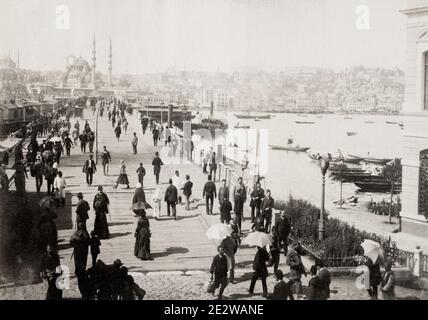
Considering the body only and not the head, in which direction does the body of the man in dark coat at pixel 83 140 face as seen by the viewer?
away from the camera

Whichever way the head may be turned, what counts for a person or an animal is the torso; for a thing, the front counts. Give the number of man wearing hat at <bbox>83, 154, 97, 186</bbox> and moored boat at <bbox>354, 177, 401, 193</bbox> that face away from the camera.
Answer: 0

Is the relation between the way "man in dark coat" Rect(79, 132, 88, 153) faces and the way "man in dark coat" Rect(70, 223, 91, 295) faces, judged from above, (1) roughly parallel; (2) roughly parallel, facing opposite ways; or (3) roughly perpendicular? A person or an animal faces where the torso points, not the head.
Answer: roughly parallel

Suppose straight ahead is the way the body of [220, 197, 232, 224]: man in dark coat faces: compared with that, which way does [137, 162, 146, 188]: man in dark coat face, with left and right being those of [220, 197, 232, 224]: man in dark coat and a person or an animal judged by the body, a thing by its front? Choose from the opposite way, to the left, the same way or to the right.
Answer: the same way

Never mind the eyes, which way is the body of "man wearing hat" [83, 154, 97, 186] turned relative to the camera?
toward the camera

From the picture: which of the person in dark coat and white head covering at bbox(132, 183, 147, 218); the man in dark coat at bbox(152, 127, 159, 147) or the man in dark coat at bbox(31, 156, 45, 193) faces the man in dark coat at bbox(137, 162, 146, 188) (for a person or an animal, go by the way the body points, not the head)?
the person in dark coat and white head covering

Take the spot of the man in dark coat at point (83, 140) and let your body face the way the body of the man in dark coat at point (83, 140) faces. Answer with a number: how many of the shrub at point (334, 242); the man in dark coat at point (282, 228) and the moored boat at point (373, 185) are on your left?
0
